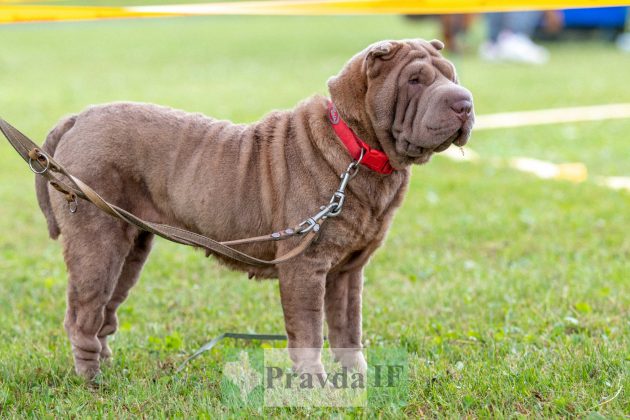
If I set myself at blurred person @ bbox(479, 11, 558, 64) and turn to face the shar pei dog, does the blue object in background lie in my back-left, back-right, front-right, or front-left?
back-left

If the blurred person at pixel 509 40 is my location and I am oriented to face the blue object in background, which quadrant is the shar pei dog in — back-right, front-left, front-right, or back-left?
back-right

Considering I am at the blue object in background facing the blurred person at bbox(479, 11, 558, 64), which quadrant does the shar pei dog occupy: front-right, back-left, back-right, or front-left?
front-left

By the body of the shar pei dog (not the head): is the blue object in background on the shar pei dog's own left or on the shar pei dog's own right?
on the shar pei dog's own left

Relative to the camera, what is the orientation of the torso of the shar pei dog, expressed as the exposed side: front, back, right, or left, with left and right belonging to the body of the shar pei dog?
right

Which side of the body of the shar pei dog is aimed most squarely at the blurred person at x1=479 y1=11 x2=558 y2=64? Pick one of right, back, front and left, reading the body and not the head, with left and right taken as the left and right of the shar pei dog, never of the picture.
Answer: left
